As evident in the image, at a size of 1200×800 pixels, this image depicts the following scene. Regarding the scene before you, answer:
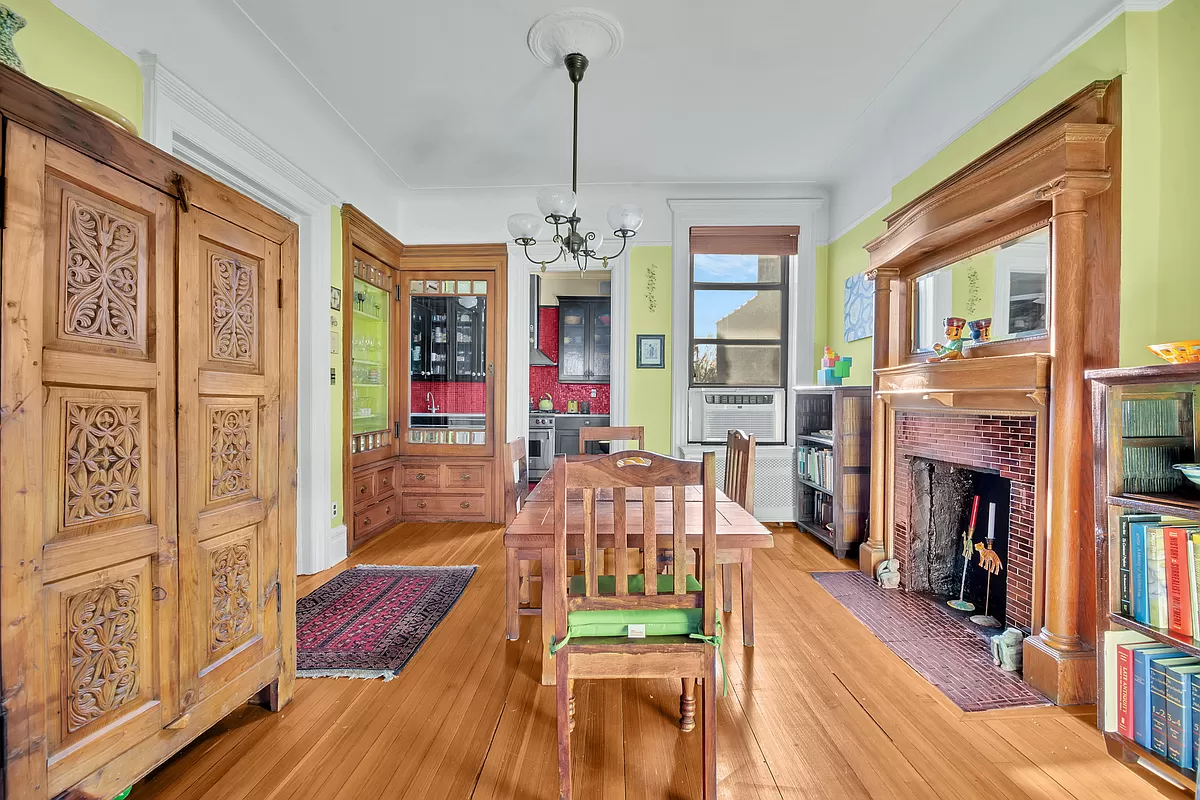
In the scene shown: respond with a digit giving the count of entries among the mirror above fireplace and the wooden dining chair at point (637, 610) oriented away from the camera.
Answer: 1

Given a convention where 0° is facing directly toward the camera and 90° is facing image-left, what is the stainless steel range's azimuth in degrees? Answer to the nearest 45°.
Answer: approximately 0°

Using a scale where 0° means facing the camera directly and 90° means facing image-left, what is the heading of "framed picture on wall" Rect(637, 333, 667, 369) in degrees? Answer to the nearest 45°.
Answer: approximately 0°

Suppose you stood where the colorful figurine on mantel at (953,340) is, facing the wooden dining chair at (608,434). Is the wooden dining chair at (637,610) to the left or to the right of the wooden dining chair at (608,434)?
left

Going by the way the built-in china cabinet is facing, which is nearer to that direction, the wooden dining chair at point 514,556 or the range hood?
the wooden dining chair

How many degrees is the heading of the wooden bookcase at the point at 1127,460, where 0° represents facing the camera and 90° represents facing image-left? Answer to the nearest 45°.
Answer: approximately 45°

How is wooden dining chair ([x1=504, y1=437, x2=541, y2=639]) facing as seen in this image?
to the viewer's right

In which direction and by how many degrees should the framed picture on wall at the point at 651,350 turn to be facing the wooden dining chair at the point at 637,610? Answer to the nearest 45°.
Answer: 0° — it already faces it

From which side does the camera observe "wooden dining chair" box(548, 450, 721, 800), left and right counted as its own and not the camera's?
back
